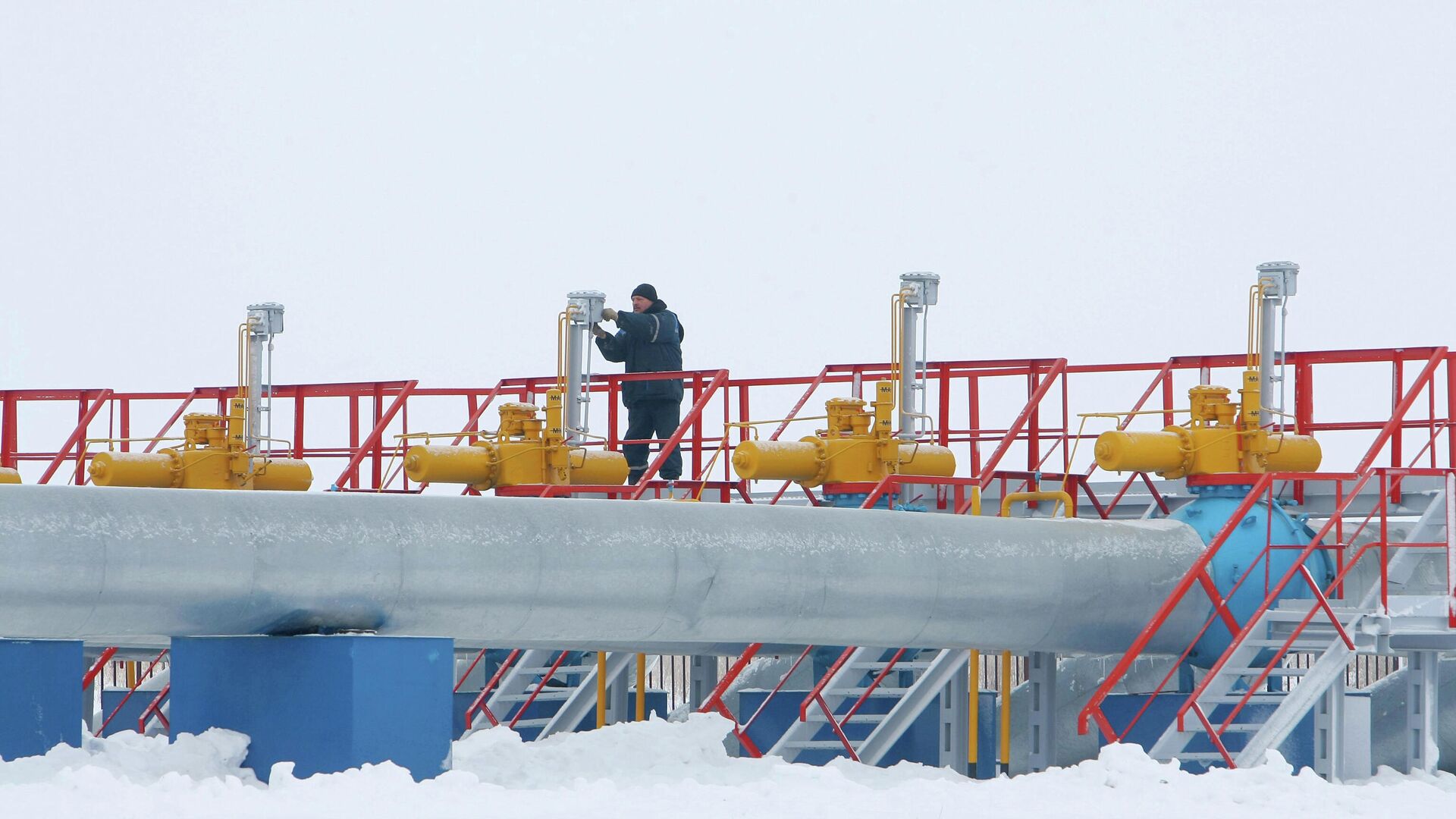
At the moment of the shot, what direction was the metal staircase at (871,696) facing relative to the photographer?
facing the viewer and to the left of the viewer

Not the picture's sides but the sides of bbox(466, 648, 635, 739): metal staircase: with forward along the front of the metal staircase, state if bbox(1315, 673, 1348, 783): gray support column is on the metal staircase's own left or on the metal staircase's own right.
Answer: on the metal staircase's own left

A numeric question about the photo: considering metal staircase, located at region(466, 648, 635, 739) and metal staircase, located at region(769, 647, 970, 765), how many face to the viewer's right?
0

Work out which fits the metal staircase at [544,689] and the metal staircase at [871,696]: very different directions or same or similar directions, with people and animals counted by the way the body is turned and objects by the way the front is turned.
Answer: same or similar directions

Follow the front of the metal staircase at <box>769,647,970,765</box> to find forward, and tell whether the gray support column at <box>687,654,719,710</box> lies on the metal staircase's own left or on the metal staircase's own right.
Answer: on the metal staircase's own right

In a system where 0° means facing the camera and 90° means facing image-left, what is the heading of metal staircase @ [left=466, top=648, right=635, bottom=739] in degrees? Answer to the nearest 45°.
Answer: approximately 45°
